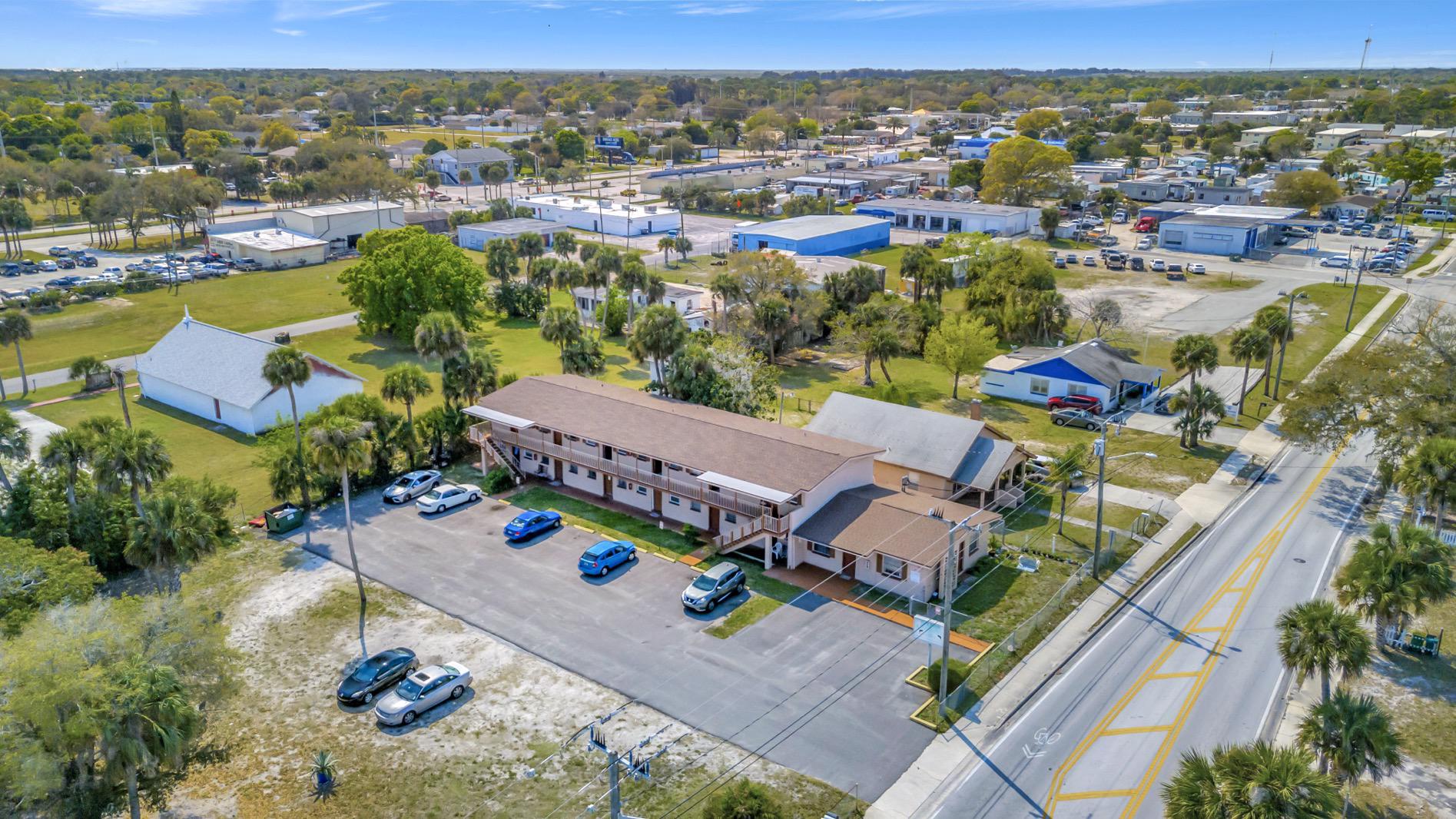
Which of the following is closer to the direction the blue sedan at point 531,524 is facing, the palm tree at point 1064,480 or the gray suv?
the palm tree

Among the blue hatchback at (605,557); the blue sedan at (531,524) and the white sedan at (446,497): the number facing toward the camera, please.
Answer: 0

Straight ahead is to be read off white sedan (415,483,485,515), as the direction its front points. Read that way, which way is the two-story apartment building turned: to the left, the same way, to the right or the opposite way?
the opposite way

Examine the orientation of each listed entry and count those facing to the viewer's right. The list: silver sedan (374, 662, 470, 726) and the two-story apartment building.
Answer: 0

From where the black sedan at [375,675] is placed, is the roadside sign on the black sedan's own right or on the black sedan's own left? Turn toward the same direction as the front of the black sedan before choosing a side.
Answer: on the black sedan's own left

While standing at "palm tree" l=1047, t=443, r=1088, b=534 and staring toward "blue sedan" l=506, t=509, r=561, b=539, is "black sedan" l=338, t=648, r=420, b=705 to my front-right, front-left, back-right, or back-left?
front-left

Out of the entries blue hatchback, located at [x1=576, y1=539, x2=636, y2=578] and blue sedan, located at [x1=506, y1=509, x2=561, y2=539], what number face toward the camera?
0

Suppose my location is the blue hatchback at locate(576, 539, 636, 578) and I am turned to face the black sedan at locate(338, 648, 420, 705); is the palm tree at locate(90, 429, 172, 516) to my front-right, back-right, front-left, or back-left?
front-right

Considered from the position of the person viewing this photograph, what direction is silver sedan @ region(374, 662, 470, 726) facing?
facing the viewer and to the left of the viewer

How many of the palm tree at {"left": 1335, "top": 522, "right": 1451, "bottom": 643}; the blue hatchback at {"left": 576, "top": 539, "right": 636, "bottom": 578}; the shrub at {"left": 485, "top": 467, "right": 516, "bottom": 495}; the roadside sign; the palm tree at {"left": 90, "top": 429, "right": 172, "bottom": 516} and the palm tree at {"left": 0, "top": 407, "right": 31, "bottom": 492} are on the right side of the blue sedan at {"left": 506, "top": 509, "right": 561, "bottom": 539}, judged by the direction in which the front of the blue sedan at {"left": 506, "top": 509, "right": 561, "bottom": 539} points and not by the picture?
3

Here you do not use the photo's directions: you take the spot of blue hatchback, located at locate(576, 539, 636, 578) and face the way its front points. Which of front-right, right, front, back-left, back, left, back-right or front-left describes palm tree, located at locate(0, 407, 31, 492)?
back-left

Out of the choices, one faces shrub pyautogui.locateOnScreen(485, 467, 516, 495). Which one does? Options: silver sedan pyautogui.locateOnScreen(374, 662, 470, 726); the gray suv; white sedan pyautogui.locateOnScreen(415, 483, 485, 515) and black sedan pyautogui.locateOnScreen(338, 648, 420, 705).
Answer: the white sedan

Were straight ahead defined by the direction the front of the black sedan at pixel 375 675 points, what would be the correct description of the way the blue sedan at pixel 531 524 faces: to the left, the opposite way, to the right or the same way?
the opposite way

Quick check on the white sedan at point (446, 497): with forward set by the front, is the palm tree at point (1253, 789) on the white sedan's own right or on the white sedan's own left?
on the white sedan's own right

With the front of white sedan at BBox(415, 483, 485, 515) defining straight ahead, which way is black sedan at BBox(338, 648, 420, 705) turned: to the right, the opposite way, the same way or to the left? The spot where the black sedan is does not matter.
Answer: the opposite way

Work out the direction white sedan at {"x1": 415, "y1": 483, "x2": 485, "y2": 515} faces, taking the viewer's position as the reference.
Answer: facing away from the viewer and to the right of the viewer

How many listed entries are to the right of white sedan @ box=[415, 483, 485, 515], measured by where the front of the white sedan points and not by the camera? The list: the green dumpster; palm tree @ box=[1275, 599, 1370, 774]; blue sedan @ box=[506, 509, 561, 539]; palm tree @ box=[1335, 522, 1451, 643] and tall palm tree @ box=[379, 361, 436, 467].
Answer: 3

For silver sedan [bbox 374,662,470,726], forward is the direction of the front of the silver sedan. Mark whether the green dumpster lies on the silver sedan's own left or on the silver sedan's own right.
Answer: on the silver sedan's own right

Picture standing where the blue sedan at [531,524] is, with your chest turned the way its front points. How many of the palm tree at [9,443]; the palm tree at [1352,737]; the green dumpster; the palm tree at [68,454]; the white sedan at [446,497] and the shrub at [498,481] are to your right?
1
